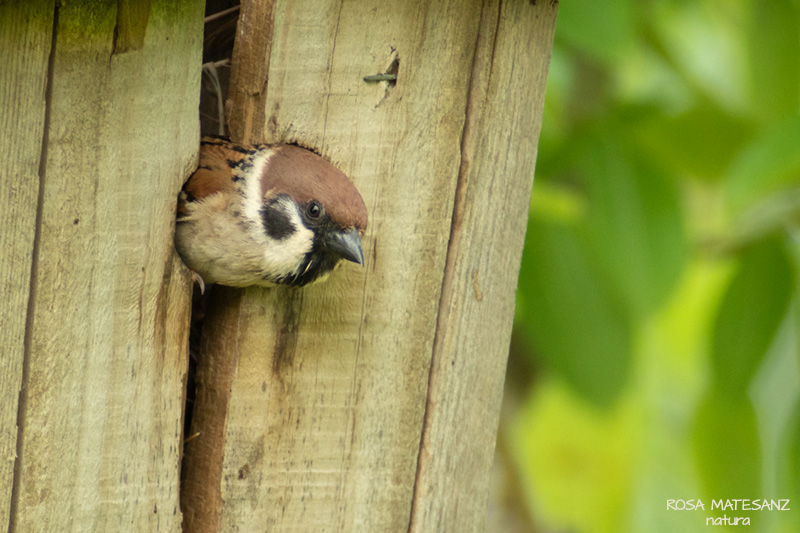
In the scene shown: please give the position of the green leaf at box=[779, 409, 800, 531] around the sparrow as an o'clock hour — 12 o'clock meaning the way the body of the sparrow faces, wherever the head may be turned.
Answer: The green leaf is roughly at 10 o'clock from the sparrow.

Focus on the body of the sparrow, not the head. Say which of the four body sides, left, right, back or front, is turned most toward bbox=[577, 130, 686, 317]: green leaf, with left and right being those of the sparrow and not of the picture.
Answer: left

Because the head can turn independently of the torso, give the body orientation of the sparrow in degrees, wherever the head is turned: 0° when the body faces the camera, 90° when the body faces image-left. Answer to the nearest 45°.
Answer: approximately 315°

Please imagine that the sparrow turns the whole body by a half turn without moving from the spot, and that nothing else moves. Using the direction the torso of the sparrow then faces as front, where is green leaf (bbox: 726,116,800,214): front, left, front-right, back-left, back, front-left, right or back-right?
back-right

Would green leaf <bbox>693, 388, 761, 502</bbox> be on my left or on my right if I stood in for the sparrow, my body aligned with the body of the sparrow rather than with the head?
on my left

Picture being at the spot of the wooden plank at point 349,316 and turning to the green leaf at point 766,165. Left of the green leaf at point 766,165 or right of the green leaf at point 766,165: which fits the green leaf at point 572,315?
left

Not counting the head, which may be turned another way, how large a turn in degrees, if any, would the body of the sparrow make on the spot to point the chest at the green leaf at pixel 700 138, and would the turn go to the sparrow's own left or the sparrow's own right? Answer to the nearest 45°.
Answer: approximately 90° to the sparrow's own left
